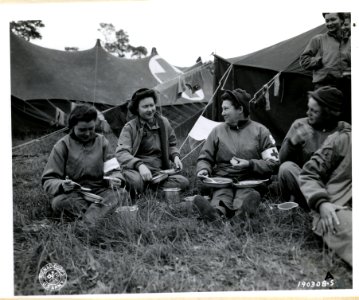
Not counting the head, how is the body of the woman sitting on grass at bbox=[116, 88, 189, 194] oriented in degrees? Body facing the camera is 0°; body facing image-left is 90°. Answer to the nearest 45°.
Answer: approximately 315°

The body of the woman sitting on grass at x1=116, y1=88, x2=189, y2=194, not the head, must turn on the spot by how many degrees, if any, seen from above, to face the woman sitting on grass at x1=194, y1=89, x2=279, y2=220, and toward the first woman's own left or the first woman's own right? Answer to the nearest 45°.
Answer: approximately 45° to the first woman's own left

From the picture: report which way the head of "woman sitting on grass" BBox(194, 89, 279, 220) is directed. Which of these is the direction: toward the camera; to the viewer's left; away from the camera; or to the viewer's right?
to the viewer's left
